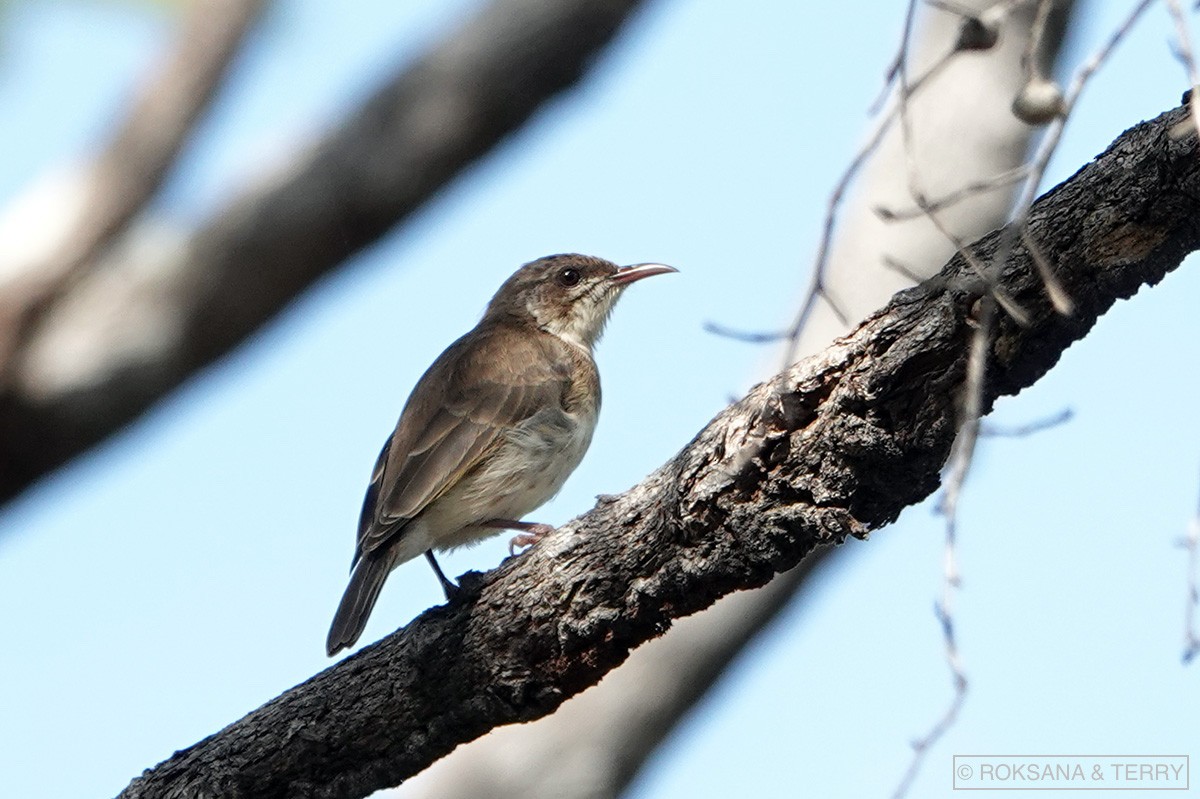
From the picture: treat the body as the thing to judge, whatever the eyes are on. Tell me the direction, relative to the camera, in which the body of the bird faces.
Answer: to the viewer's right
